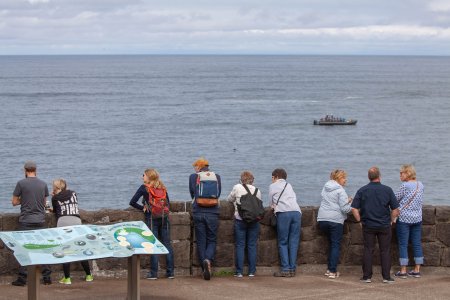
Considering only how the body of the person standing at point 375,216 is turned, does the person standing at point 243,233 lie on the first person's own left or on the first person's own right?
on the first person's own left

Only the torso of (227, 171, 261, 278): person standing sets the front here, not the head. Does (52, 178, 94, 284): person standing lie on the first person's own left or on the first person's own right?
on the first person's own left

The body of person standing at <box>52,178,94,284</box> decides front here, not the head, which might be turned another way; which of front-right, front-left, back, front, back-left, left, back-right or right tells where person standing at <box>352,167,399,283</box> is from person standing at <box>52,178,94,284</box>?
back-right

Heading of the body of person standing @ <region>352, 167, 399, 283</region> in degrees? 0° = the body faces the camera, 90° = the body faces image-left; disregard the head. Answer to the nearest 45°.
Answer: approximately 180°

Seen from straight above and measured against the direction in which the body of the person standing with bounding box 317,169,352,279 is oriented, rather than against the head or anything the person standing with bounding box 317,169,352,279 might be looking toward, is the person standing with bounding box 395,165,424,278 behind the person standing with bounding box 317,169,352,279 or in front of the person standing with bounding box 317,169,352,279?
in front

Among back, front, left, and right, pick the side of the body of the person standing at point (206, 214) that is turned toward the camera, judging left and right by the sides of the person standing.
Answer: back

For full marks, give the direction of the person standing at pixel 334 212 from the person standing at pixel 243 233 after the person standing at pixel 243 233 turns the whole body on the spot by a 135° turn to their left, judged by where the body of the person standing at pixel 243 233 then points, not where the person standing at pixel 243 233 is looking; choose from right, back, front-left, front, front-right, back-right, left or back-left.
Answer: back-left

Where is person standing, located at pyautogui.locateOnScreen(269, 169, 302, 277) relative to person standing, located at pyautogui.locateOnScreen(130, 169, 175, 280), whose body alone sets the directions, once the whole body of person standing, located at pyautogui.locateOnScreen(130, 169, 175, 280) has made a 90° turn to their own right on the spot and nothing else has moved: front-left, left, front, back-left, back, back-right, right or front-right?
front-right

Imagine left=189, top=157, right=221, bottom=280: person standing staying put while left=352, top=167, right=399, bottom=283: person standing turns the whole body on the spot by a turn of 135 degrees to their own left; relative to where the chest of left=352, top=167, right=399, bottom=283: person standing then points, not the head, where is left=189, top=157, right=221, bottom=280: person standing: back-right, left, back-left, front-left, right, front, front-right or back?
front-right

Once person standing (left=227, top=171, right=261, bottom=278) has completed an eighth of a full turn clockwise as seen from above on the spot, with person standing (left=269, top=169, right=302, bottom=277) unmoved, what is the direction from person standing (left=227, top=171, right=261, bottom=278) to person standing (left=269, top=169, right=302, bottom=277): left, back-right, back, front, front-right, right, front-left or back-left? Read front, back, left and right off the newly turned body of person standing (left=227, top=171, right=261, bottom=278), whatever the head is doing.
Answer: front-right

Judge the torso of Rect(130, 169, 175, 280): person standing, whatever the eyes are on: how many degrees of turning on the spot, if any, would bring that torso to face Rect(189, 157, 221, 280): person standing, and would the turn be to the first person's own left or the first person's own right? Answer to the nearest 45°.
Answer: approximately 135° to the first person's own right

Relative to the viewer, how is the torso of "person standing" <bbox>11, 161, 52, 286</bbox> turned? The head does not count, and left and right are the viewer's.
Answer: facing away from the viewer

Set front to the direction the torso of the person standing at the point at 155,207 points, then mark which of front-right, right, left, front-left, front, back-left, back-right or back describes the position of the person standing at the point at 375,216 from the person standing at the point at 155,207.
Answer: back-right

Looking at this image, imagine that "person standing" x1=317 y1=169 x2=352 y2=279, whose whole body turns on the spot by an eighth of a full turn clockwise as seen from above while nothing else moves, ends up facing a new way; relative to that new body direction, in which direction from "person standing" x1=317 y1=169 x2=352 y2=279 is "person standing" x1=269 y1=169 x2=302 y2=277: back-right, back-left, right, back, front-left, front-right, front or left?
back

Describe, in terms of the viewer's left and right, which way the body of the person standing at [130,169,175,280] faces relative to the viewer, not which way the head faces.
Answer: facing away from the viewer and to the left of the viewer

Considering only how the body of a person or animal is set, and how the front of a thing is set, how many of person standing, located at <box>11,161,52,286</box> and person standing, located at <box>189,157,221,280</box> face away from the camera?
2

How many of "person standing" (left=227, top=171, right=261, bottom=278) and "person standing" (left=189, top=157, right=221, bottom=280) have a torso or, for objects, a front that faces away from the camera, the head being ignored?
2

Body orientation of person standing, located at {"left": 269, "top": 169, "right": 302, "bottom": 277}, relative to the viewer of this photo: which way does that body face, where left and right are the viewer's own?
facing away from the viewer and to the left of the viewer
